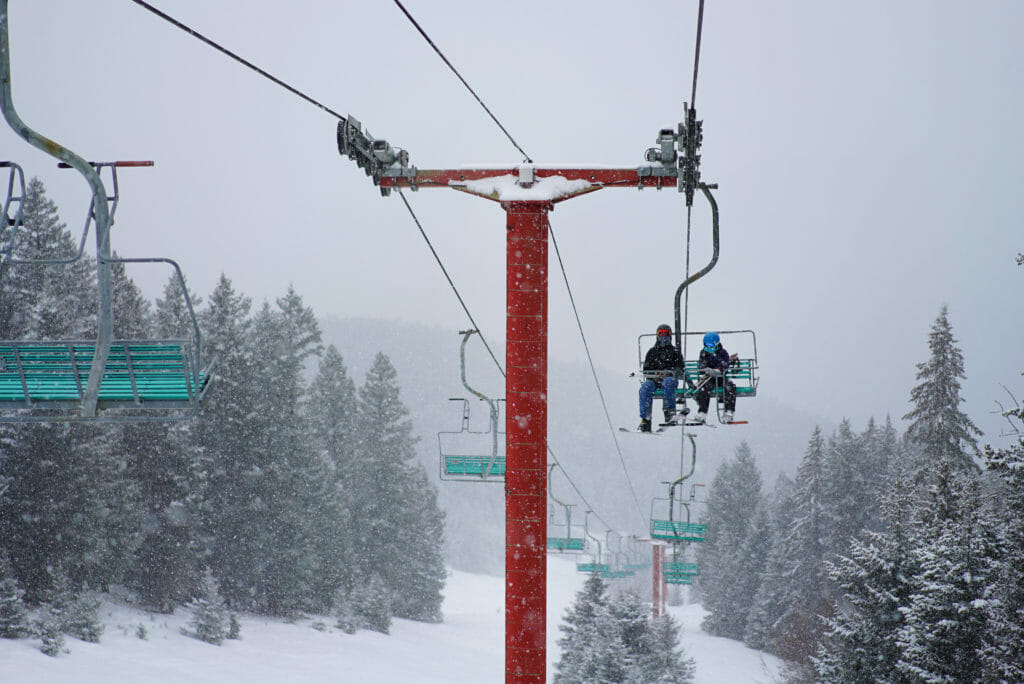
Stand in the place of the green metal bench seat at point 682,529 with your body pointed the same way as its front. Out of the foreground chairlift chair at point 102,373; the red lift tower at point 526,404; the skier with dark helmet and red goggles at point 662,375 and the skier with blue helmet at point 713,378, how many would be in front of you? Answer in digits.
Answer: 4

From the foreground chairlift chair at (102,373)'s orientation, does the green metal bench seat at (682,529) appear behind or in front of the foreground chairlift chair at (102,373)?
in front

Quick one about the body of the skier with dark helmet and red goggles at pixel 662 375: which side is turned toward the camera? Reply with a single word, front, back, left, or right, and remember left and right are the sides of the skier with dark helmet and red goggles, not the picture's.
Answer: front

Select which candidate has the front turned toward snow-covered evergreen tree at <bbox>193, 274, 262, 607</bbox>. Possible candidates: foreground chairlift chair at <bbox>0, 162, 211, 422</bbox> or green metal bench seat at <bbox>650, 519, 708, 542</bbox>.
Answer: the foreground chairlift chair

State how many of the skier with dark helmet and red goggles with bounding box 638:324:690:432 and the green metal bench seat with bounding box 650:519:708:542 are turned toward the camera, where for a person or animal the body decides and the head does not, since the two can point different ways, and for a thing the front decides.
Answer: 2

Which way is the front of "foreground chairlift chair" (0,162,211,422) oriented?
away from the camera

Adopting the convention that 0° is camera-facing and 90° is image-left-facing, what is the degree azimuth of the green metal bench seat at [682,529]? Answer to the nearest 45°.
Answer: approximately 0°

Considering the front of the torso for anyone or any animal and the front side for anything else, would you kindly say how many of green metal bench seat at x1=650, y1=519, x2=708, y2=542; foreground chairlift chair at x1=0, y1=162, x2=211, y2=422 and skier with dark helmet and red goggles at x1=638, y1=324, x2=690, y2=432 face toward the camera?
2
